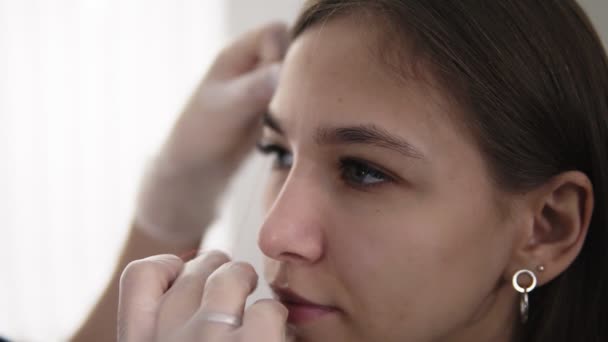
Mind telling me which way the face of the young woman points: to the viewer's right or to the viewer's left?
to the viewer's left
